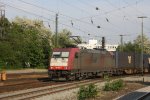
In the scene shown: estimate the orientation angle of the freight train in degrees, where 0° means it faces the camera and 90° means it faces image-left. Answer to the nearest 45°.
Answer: approximately 45°

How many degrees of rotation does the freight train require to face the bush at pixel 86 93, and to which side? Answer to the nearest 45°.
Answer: approximately 45° to its left
